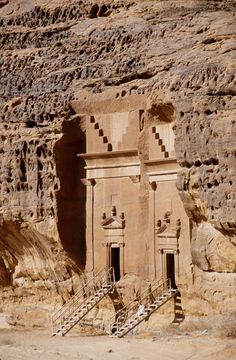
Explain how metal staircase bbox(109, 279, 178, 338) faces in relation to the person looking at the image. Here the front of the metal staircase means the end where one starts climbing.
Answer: facing to the left of the viewer

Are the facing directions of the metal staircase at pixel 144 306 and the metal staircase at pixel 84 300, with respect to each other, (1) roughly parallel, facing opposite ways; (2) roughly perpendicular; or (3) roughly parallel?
roughly parallel

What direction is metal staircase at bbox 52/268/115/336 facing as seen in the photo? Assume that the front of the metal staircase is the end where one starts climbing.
to the viewer's left

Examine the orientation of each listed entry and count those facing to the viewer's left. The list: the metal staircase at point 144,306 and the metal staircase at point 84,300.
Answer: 2
